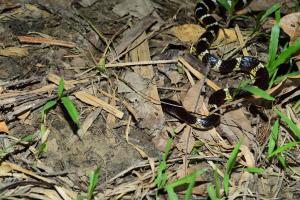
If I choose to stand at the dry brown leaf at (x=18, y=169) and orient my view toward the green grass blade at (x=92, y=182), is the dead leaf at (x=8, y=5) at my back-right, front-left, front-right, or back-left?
back-left
